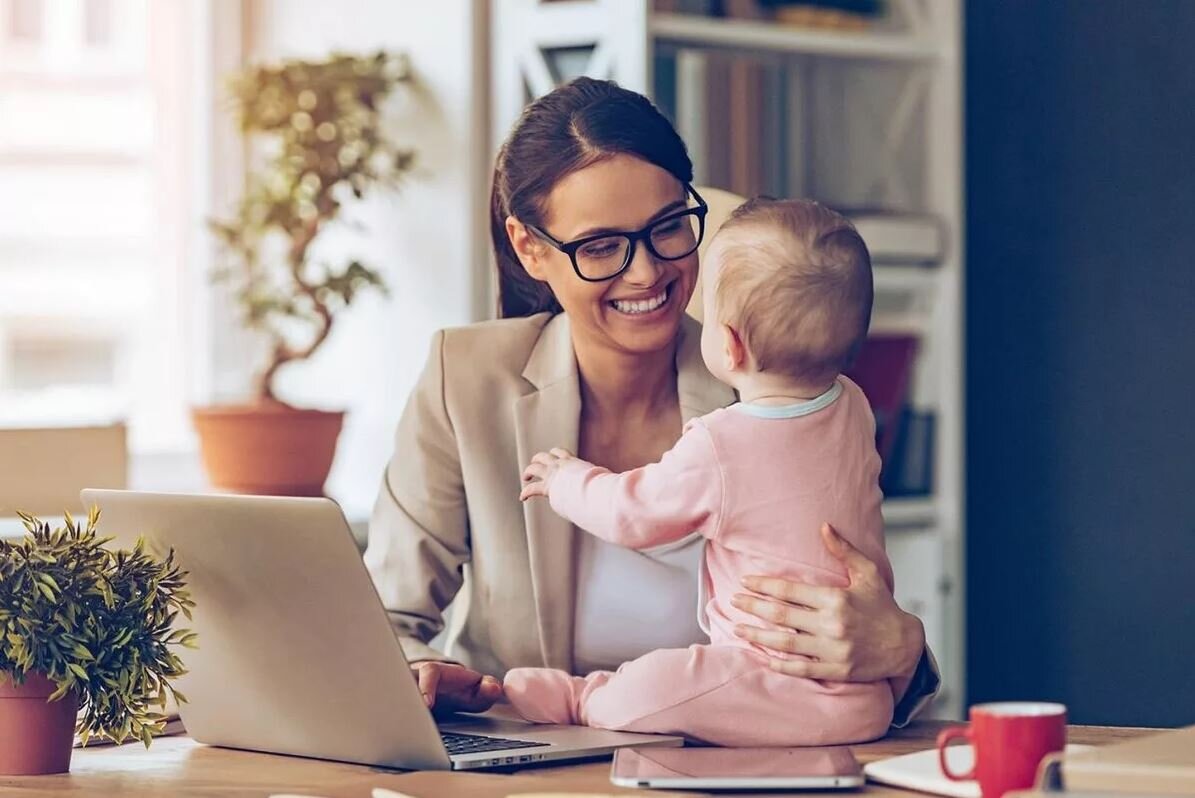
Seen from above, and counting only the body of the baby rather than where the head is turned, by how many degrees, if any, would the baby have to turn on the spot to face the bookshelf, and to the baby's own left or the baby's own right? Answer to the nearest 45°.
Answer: approximately 45° to the baby's own right

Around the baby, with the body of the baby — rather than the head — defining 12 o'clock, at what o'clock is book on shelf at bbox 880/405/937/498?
The book on shelf is roughly at 2 o'clock from the baby.

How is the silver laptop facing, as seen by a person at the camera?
facing away from the viewer and to the right of the viewer

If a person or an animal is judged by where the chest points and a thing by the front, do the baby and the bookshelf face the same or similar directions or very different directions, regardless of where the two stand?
very different directions

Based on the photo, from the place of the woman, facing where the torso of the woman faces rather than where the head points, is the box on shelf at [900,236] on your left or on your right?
on your left

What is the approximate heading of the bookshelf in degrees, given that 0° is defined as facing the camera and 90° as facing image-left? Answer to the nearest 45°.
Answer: approximately 315°

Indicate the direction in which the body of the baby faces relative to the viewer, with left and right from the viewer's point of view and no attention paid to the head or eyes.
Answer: facing away from the viewer and to the left of the viewer

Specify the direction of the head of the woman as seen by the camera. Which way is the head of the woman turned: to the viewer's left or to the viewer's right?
to the viewer's right

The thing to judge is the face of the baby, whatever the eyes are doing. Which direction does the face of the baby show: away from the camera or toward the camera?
away from the camera
